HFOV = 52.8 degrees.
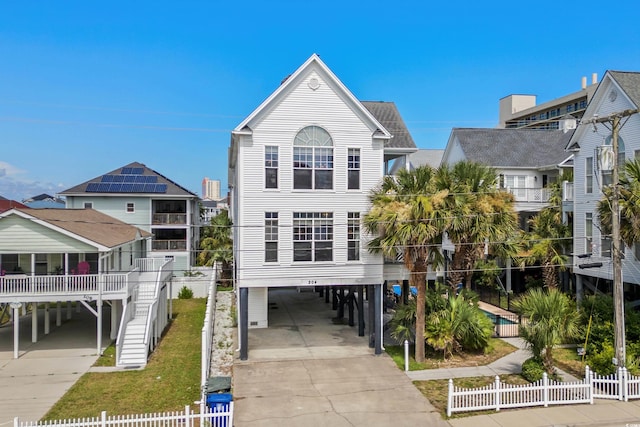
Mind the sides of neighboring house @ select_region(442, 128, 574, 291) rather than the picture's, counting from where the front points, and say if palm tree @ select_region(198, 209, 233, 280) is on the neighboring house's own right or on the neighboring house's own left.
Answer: on the neighboring house's own right

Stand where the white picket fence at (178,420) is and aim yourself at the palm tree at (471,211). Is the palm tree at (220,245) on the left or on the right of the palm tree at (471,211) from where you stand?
left

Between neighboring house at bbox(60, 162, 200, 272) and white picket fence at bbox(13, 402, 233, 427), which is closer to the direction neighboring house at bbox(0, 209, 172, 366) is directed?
the white picket fence

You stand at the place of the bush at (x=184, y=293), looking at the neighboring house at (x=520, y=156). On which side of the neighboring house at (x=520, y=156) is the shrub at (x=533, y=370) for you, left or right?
right

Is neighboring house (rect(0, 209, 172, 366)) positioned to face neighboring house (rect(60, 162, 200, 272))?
no

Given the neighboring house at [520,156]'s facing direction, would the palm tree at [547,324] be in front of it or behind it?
in front

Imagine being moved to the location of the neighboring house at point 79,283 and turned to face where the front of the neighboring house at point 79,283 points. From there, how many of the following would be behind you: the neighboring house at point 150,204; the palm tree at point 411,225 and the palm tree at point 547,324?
1

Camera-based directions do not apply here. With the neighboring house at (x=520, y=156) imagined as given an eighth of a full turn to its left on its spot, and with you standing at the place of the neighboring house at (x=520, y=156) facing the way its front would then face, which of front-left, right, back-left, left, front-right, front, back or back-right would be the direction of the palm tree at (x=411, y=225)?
front-right

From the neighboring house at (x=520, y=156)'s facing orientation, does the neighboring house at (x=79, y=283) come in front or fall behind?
in front

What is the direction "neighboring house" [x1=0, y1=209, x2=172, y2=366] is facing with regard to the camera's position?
facing the viewer

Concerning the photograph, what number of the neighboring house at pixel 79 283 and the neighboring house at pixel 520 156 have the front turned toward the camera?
2

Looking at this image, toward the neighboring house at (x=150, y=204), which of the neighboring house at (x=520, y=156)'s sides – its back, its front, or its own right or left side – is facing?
right

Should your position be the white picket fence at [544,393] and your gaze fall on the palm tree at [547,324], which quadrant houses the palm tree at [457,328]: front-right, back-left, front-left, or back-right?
front-left

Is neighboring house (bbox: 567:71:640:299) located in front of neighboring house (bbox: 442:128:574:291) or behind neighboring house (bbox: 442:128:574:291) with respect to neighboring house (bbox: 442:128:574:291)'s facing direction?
in front

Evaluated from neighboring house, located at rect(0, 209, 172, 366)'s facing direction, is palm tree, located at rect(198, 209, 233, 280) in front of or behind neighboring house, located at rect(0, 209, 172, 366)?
behind

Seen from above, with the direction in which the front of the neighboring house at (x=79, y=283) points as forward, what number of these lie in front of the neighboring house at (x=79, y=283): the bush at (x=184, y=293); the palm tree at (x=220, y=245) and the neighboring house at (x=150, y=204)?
0

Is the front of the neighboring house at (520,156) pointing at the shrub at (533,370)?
yes
